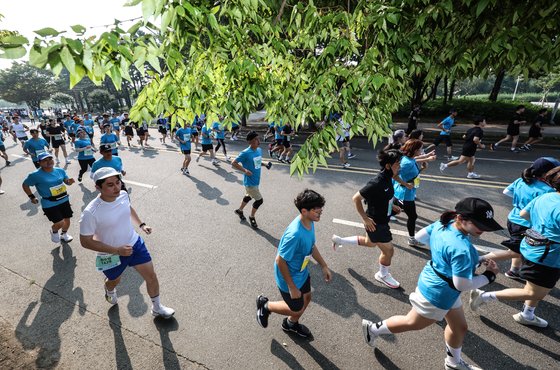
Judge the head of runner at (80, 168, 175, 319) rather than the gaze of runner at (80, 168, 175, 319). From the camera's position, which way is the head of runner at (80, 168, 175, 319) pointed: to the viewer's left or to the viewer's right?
to the viewer's right

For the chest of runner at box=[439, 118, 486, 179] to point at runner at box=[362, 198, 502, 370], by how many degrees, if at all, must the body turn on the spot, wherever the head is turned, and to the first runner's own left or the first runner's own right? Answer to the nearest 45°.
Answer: approximately 90° to the first runner's own right

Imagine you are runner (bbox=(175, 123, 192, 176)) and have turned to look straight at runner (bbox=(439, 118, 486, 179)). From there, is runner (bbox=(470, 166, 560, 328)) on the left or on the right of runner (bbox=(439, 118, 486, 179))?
right

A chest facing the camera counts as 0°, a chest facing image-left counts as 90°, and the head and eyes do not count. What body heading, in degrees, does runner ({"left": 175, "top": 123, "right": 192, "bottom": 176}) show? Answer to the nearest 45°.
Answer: approximately 315°
